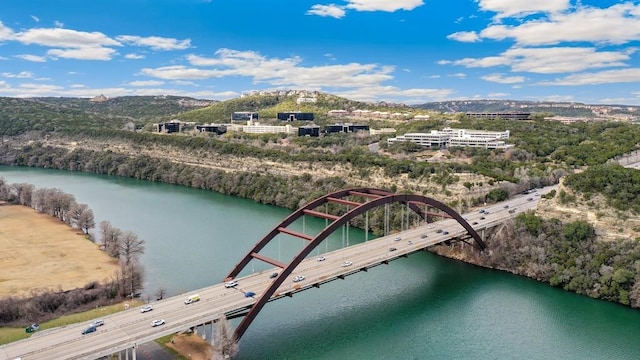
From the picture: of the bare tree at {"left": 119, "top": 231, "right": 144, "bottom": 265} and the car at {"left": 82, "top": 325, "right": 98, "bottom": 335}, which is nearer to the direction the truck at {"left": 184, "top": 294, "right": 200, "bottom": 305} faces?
the car

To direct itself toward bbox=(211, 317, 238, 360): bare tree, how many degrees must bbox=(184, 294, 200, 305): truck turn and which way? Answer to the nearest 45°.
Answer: approximately 90° to its left

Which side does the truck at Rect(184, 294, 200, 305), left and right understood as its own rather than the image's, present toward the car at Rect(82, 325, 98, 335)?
front

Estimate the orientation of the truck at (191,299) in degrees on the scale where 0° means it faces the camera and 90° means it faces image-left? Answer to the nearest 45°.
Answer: approximately 45°

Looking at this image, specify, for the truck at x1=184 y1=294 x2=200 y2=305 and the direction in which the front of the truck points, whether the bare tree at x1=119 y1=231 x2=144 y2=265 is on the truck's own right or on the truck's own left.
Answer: on the truck's own right

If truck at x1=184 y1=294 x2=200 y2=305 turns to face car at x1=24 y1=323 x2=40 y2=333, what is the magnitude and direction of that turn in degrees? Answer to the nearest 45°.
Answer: approximately 45° to its right

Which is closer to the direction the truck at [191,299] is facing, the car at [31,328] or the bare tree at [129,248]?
the car

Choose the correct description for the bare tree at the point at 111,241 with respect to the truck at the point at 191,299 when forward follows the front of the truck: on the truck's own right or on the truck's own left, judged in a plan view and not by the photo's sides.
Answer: on the truck's own right
